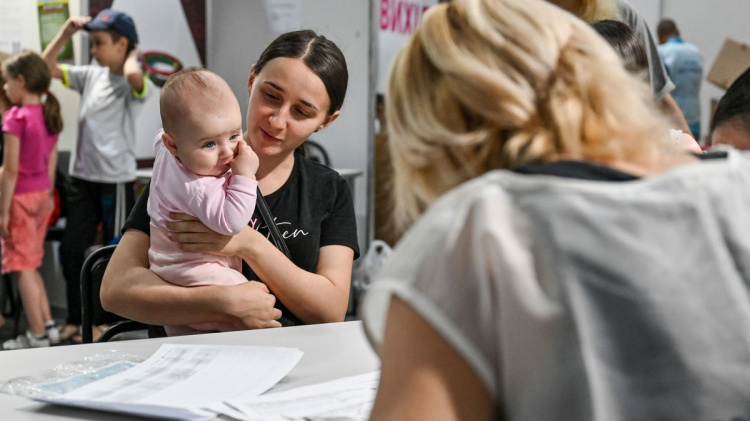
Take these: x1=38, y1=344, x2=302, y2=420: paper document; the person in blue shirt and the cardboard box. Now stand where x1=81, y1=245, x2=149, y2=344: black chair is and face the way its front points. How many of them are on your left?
2

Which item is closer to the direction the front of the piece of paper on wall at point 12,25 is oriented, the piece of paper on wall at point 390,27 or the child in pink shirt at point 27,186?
the child in pink shirt

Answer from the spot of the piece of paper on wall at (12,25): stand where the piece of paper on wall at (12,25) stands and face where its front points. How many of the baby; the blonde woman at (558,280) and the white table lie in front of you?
3

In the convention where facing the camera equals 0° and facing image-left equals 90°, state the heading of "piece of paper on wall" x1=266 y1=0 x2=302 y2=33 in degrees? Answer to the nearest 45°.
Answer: approximately 0°

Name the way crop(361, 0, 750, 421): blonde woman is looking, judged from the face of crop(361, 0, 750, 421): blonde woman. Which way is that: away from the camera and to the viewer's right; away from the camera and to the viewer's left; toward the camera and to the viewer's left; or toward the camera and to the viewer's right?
away from the camera and to the viewer's left

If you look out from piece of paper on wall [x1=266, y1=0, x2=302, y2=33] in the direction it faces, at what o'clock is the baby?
The baby is roughly at 12 o'clock from the piece of paper on wall.

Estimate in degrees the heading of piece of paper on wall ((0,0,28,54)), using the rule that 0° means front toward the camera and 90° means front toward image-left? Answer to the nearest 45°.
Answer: approximately 0°

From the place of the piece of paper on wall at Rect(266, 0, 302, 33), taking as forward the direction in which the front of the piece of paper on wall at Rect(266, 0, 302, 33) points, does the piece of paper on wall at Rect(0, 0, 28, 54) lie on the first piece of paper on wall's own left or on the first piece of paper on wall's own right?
on the first piece of paper on wall's own right
